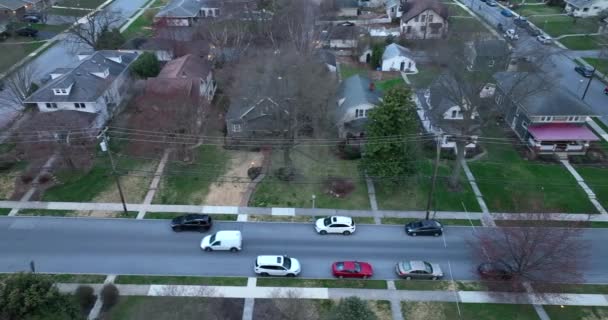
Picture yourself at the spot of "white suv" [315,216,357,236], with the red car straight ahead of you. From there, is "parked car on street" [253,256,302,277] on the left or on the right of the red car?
right

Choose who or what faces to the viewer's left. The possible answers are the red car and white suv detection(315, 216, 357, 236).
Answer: the white suv

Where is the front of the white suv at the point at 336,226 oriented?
to the viewer's left

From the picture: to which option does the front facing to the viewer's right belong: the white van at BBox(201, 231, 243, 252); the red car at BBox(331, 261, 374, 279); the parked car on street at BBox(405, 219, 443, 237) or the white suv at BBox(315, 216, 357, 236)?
the red car

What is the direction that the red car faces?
to the viewer's right

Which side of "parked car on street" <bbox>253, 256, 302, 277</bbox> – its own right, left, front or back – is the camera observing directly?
right

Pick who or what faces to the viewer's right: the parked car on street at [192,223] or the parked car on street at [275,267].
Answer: the parked car on street at [275,267]

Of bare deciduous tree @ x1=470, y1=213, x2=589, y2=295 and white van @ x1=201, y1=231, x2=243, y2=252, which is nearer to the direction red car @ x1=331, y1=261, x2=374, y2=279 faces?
the bare deciduous tree

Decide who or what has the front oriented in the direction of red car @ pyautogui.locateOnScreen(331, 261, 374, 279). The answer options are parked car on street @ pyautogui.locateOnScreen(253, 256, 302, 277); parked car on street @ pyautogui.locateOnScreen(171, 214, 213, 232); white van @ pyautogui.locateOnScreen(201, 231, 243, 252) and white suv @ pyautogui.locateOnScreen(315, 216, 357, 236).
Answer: parked car on street @ pyautogui.locateOnScreen(253, 256, 302, 277)

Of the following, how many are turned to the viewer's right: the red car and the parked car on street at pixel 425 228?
1

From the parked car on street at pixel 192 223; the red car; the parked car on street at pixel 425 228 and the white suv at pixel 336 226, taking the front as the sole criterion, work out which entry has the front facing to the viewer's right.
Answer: the red car

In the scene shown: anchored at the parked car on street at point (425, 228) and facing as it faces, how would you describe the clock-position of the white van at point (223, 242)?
The white van is roughly at 11 o'clock from the parked car on street.

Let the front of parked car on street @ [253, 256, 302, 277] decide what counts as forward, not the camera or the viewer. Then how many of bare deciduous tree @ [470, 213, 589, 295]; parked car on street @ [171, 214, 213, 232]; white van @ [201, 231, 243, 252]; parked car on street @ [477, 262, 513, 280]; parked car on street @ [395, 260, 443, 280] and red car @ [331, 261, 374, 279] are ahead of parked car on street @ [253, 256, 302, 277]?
4

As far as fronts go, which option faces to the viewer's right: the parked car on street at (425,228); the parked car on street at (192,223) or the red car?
the red car

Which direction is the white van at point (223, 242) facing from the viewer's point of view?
to the viewer's left

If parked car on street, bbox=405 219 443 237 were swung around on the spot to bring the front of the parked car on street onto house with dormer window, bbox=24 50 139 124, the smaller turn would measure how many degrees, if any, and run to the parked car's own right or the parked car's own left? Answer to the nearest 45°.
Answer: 0° — it already faces it

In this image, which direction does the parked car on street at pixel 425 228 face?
to the viewer's left

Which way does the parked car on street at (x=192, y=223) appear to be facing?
to the viewer's left

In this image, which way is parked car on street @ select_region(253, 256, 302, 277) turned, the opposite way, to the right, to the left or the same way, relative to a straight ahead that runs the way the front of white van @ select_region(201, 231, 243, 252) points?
the opposite way
